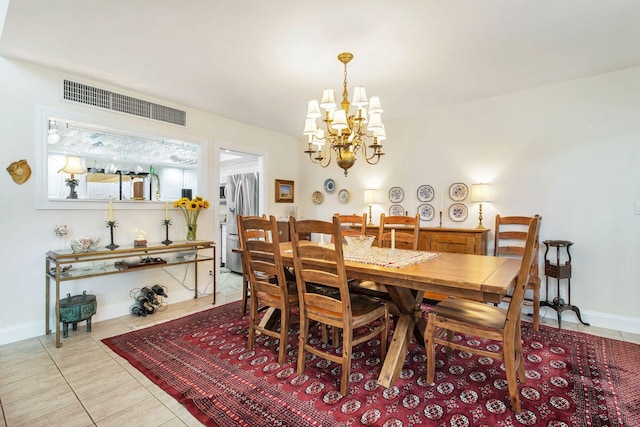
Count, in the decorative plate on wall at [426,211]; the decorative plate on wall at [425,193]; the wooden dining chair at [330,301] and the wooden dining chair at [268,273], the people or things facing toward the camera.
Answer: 2

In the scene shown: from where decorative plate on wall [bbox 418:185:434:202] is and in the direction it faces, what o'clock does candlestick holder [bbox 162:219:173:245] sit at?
The candlestick holder is roughly at 2 o'clock from the decorative plate on wall.

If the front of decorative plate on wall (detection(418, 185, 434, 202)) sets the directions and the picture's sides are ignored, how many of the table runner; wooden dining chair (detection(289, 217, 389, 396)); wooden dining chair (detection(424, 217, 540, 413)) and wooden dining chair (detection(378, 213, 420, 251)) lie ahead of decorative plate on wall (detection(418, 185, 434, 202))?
4

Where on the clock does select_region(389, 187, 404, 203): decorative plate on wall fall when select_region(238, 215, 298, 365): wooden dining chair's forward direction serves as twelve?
The decorative plate on wall is roughly at 12 o'clock from the wooden dining chair.

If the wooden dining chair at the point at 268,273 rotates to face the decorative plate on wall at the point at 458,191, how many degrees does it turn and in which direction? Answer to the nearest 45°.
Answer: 0° — it already faces it

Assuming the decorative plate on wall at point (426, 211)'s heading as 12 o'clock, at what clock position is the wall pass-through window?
The wall pass-through window is roughly at 2 o'clock from the decorative plate on wall.

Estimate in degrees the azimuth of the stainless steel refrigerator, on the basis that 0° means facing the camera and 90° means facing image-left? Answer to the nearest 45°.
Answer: approximately 45°

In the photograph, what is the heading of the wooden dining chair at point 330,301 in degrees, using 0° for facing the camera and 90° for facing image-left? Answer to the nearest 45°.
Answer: approximately 225°

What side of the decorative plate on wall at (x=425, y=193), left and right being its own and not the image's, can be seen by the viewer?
front

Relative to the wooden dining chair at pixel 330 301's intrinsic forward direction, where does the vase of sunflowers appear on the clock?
The vase of sunflowers is roughly at 9 o'clock from the wooden dining chair.

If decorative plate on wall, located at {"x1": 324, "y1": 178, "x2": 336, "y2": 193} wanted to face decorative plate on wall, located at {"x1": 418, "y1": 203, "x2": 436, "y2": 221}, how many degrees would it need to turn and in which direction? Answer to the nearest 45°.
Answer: approximately 90° to its left

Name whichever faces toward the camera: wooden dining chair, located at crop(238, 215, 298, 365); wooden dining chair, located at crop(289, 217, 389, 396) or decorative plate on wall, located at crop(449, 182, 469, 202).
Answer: the decorative plate on wall
